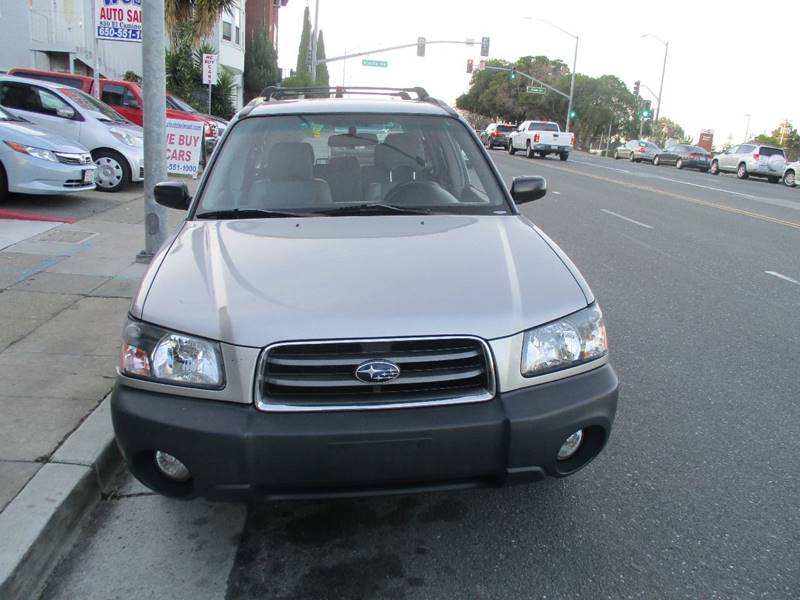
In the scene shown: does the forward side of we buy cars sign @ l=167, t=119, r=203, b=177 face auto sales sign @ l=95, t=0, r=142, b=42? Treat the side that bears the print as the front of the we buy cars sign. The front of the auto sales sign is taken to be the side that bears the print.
no

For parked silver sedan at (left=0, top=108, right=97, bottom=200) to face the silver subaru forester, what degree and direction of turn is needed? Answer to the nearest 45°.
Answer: approximately 45° to its right

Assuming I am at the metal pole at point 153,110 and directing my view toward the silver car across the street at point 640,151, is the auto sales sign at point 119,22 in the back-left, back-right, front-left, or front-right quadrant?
front-left

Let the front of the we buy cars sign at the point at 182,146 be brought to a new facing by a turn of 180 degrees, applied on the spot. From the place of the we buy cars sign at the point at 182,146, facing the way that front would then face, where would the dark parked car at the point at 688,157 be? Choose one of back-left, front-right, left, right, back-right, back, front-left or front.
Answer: front-right

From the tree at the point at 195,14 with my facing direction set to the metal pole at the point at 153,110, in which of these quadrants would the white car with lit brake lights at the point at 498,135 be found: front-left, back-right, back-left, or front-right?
back-left

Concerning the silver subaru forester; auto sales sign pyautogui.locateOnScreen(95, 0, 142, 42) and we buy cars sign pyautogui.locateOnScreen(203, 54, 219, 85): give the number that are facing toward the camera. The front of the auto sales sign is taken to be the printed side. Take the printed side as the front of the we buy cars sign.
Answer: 3

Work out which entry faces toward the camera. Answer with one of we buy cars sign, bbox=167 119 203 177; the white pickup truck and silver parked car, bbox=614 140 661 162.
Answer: the we buy cars sign

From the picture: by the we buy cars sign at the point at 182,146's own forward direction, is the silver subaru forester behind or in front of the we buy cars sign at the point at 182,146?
in front

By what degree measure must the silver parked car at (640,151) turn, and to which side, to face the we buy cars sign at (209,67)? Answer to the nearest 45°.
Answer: approximately 135° to its left

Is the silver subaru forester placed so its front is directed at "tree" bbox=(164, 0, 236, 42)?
no

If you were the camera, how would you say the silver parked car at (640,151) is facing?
facing away from the viewer and to the left of the viewer

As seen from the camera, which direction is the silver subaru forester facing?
toward the camera

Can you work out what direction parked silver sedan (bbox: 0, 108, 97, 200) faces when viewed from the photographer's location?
facing the viewer and to the right of the viewer

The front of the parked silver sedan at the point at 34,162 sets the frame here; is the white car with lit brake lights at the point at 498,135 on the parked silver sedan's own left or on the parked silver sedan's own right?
on the parked silver sedan's own left

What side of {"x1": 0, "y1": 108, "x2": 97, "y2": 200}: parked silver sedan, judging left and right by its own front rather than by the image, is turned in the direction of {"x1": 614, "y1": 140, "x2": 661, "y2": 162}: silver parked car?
left

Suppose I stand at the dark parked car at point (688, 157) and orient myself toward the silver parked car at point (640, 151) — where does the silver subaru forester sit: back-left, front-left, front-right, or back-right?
back-left

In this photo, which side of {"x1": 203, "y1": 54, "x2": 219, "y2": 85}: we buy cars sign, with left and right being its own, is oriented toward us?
front

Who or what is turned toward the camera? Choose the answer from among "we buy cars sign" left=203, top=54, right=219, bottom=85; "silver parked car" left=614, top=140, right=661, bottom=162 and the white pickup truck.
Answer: the we buy cars sign

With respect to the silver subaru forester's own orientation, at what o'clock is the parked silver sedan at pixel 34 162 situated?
The parked silver sedan is roughly at 5 o'clock from the silver subaru forester.
